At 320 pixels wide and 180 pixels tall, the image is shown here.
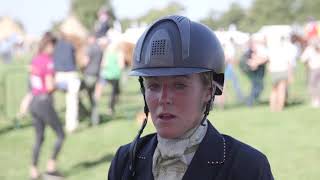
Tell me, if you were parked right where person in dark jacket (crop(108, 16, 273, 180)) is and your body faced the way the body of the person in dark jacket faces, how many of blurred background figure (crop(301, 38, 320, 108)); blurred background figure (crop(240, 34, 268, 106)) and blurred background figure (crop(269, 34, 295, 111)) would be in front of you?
0

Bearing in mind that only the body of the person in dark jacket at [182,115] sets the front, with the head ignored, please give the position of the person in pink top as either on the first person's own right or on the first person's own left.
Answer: on the first person's own right

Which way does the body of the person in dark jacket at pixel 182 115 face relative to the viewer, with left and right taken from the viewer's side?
facing the viewer and to the left of the viewer

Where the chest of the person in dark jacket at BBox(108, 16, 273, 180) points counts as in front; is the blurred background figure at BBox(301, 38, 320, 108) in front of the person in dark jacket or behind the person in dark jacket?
behind

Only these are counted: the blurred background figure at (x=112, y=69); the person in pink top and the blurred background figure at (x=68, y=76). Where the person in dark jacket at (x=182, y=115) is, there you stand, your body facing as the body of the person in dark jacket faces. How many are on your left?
0

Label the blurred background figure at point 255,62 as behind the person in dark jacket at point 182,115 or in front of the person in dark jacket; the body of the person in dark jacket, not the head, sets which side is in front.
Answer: behind

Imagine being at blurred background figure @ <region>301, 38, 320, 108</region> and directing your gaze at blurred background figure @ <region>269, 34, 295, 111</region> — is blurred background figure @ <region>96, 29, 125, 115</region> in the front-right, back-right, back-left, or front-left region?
front-right

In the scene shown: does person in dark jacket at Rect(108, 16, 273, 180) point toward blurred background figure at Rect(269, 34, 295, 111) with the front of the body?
no

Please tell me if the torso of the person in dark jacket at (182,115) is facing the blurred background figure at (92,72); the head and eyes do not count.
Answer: no

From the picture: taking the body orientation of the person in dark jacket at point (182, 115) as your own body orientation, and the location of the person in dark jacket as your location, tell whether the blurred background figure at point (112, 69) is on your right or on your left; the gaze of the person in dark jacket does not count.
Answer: on your right
